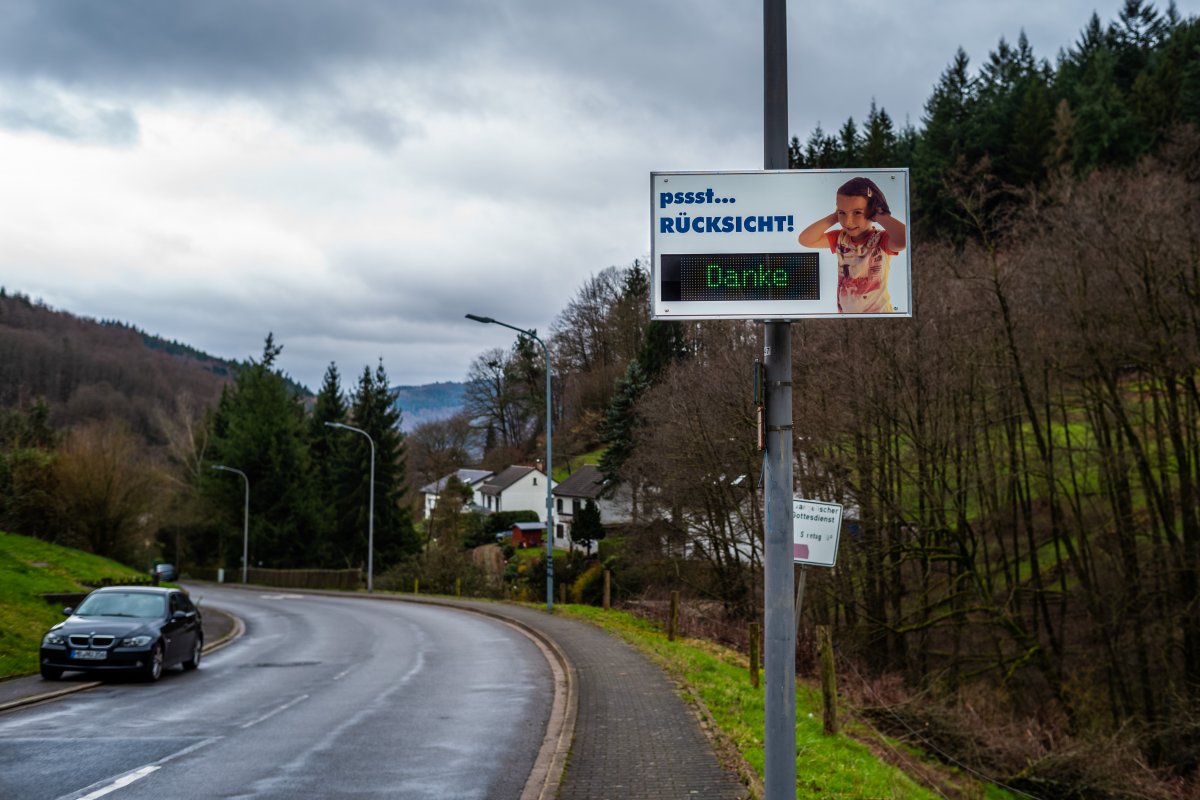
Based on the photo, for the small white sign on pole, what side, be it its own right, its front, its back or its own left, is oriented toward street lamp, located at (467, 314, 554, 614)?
back

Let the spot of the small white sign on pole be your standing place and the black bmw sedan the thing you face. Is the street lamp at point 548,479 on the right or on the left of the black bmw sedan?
right

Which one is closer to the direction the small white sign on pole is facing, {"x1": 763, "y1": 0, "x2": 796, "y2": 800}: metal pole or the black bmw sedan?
the metal pole

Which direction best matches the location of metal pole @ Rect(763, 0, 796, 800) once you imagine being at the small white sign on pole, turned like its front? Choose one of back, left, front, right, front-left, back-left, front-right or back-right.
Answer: front

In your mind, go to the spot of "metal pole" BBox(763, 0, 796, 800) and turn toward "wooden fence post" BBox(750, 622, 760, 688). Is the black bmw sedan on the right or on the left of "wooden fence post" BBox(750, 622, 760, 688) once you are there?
left

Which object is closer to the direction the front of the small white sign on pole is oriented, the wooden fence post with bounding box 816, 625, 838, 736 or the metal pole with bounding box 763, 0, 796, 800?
the metal pole

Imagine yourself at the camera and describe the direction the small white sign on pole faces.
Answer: facing the viewer

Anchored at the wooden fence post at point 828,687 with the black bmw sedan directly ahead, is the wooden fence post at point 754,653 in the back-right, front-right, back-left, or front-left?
front-right

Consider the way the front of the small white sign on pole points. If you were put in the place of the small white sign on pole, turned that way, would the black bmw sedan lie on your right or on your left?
on your right
